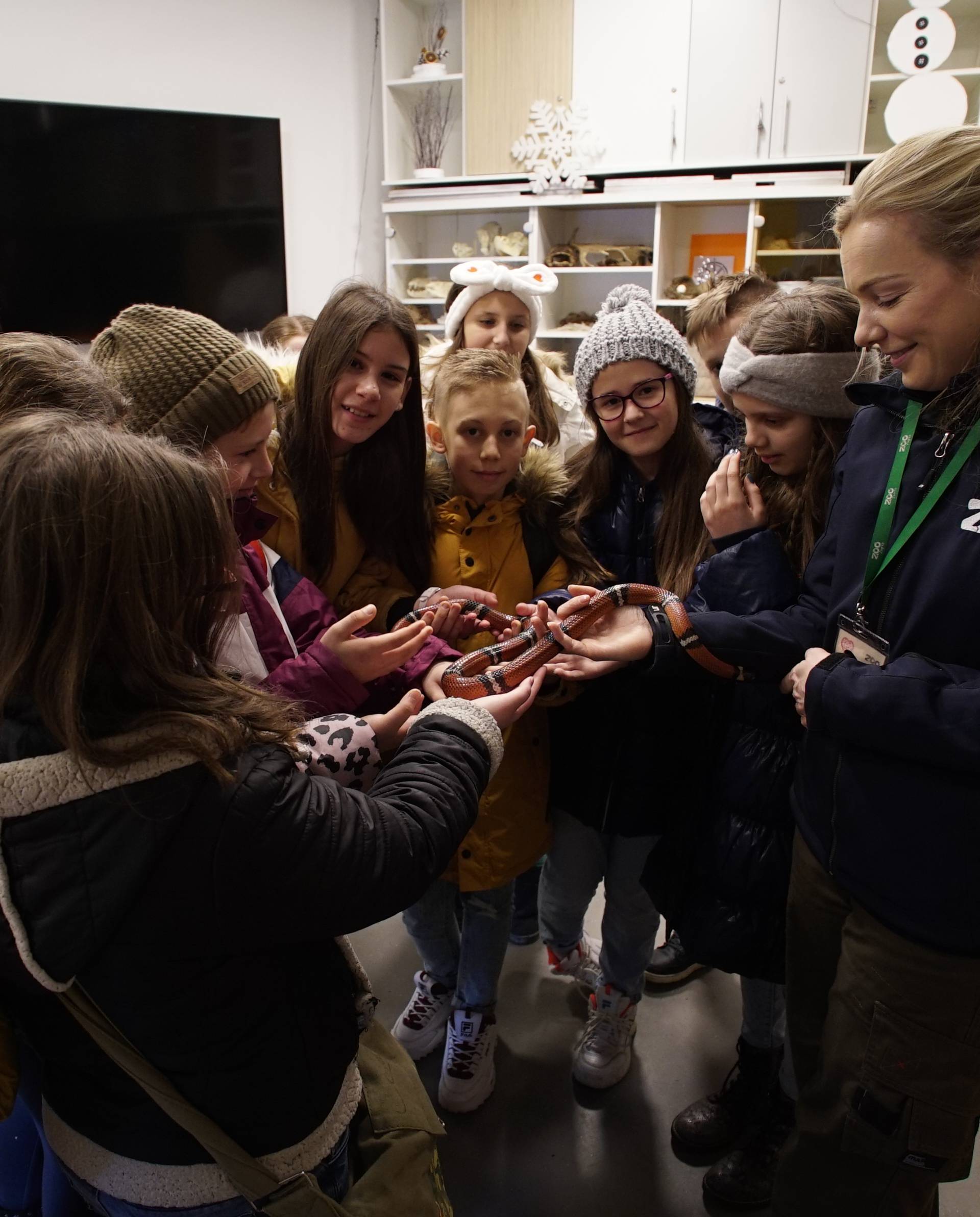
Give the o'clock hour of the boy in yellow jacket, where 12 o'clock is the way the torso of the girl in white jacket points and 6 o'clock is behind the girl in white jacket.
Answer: The boy in yellow jacket is roughly at 12 o'clock from the girl in white jacket.

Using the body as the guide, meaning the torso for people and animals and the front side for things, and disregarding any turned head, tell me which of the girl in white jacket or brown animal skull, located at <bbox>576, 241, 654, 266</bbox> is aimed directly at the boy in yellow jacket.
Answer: the girl in white jacket

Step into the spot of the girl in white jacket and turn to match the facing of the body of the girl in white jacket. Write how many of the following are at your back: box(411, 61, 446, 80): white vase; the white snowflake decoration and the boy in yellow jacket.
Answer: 2
